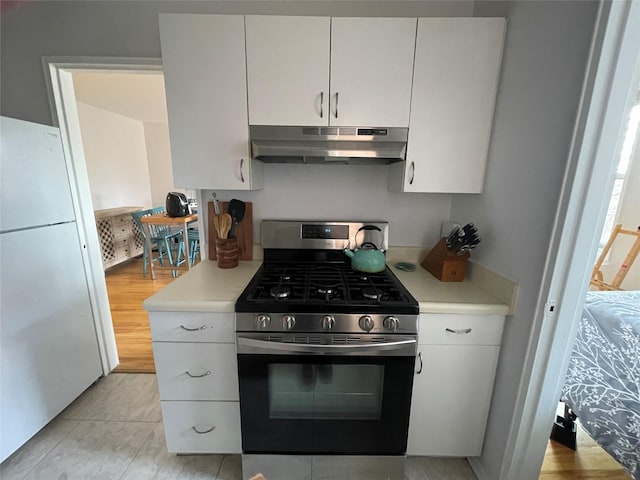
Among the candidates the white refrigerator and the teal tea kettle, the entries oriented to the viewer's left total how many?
1

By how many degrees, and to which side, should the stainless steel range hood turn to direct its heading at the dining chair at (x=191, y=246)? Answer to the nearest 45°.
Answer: approximately 135° to its right

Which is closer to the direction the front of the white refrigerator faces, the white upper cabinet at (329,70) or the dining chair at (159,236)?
the white upper cabinet

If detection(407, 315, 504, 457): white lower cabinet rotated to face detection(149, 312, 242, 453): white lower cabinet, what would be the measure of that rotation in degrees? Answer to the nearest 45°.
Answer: approximately 45° to its right

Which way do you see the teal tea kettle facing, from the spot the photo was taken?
facing to the left of the viewer

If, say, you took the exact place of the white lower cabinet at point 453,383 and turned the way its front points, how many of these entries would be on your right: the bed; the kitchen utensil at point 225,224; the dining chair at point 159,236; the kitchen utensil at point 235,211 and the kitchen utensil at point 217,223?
4

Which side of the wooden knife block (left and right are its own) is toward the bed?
left

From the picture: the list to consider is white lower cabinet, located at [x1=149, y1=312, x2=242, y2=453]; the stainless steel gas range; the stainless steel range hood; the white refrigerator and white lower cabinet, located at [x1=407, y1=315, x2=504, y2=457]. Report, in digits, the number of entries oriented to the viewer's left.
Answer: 0

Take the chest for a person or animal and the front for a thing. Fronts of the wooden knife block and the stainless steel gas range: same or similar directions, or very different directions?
same or similar directions

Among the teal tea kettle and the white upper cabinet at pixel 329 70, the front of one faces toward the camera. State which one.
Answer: the white upper cabinet

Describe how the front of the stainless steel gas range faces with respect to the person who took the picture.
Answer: facing the viewer

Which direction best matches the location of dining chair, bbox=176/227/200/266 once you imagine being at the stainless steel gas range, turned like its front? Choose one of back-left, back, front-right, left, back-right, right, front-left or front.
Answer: back-right

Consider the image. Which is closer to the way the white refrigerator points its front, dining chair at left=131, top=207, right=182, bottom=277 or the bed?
the bed

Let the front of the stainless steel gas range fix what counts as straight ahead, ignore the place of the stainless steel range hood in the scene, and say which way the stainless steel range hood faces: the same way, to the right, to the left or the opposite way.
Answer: the same way

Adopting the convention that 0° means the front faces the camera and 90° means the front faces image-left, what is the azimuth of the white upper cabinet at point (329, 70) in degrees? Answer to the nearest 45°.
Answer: approximately 0°

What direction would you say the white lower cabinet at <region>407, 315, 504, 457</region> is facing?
toward the camera
